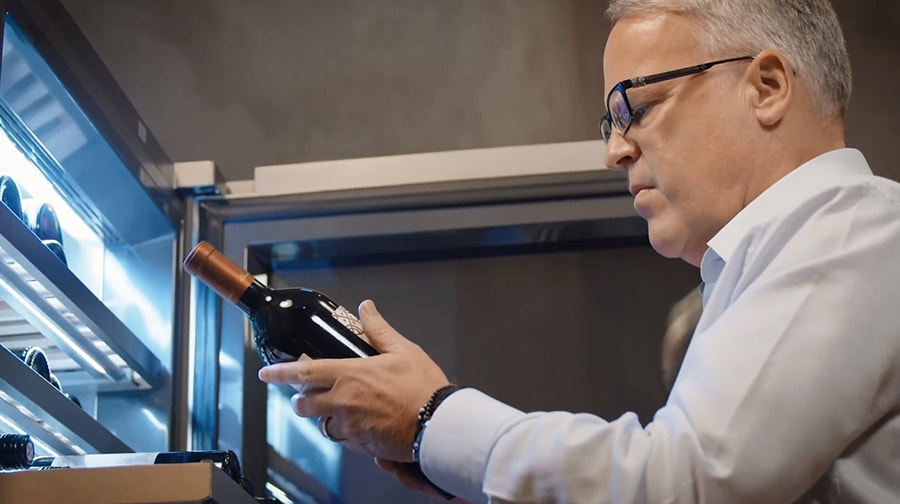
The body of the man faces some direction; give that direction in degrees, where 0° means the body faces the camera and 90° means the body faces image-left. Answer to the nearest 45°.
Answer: approximately 90°

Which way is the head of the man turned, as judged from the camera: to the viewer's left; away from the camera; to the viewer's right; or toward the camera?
to the viewer's left

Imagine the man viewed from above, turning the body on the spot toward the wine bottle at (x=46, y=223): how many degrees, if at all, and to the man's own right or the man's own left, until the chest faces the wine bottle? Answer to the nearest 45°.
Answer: approximately 45° to the man's own right

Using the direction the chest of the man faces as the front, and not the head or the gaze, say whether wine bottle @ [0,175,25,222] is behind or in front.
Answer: in front
